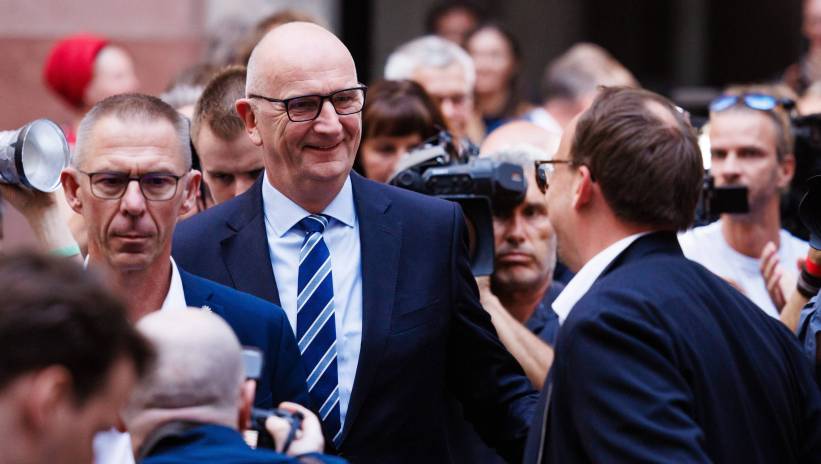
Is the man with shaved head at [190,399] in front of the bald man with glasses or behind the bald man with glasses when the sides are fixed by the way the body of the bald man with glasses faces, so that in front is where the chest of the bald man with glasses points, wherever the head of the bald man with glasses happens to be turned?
in front

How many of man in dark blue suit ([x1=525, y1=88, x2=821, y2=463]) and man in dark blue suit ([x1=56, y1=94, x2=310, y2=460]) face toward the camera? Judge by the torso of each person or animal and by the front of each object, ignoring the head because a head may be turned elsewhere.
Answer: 1

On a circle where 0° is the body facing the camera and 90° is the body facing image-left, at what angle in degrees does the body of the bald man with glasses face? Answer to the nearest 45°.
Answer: approximately 0°

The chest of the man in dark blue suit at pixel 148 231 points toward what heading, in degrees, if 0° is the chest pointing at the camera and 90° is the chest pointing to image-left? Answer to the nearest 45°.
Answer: approximately 0°

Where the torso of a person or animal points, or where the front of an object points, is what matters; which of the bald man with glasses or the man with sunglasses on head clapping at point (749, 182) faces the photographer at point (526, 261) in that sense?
the man with sunglasses on head clapping at point (749, 182)

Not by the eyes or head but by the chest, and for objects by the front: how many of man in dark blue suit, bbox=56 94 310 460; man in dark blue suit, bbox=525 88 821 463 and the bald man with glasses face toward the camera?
2

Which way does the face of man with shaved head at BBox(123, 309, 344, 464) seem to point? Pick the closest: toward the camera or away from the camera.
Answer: away from the camera

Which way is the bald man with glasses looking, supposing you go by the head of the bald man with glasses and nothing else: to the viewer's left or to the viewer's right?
to the viewer's right

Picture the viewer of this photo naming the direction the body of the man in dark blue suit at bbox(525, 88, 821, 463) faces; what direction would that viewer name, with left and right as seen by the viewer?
facing away from the viewer and to the left of the viewer

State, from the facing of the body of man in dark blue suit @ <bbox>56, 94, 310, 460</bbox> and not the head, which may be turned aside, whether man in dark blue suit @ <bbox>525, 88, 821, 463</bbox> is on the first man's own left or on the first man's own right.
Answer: on the first man's own left
